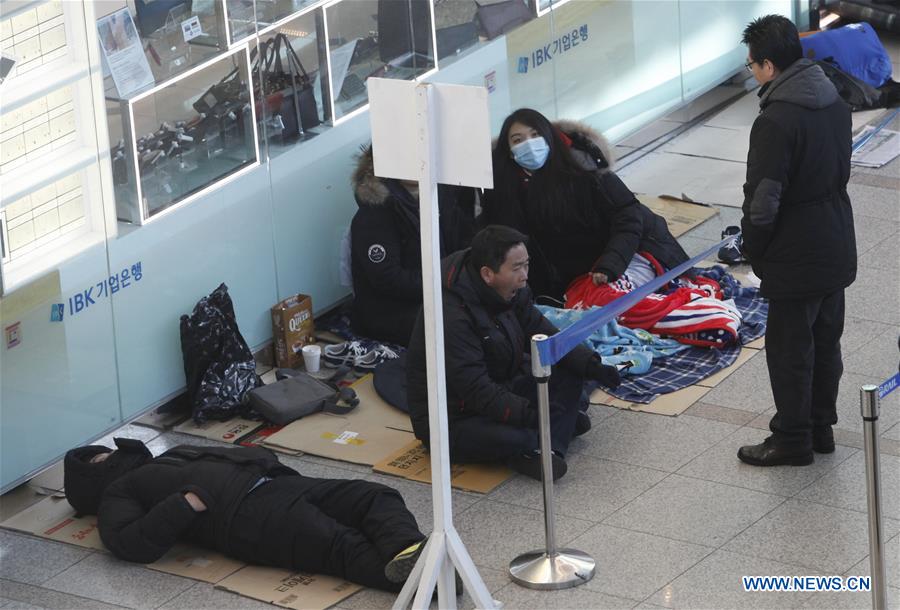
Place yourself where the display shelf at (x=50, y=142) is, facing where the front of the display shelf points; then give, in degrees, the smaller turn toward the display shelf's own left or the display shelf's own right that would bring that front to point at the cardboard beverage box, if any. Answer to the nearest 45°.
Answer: approximately 90° to the display shelf's own left

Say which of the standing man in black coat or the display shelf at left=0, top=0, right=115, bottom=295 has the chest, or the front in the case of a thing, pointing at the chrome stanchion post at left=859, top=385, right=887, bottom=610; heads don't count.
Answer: the display shelf

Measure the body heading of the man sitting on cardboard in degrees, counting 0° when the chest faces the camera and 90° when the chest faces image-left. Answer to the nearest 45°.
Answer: approximately 315°

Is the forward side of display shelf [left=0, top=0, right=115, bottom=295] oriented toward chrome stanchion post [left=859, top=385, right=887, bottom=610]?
yes

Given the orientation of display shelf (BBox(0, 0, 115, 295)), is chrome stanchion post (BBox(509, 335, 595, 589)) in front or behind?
in front

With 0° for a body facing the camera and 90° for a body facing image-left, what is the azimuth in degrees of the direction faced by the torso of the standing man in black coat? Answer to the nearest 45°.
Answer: approximately 135°

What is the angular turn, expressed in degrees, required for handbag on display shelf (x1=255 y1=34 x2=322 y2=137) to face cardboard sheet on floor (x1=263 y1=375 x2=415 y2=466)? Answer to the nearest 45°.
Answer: approximately 45° to its right

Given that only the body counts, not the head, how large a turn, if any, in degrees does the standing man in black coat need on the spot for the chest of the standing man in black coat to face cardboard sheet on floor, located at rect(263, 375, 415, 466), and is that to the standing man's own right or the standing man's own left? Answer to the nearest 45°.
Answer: approximately 45° to the standing man's own left
